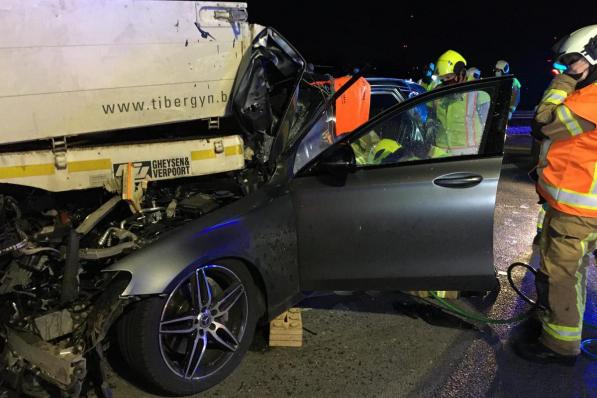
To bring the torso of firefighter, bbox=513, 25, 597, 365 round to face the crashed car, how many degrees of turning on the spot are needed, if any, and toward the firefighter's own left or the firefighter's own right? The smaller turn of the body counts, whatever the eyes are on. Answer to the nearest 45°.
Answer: approximately 45° to the firefighter's own left

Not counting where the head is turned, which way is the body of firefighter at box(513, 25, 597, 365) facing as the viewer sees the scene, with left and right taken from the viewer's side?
facing to the left of the viewer

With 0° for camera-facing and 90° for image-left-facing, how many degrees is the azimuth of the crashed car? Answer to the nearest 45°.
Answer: approximately 45°

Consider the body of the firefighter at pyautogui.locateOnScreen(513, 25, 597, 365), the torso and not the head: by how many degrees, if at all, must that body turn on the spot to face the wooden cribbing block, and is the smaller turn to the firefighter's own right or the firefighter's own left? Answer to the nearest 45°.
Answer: approximately 45° to the firefighter's own left

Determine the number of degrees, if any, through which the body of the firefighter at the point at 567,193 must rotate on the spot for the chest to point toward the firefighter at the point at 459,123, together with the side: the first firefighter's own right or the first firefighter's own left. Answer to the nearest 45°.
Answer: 0° — they already face them
